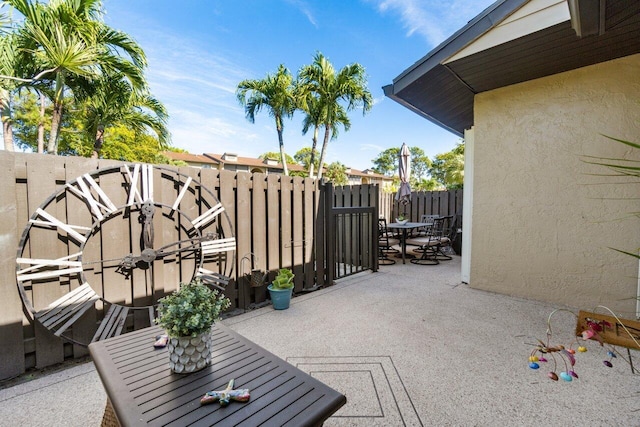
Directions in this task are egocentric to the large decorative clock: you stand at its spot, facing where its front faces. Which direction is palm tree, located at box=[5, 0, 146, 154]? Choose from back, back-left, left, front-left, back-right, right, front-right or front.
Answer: back-left

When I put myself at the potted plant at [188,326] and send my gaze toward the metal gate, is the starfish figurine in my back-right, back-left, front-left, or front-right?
back-right

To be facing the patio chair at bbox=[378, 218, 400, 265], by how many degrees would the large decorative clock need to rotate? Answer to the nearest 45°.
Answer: approximately 45° to its left

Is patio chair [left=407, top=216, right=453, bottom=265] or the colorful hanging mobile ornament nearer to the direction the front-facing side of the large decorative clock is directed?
the colorful hanging mobile ornament

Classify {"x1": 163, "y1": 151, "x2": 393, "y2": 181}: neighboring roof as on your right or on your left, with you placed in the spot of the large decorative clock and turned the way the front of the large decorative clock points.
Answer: on your left

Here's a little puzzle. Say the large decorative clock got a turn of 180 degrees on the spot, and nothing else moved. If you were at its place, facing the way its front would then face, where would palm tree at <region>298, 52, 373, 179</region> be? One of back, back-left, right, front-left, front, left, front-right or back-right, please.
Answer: right

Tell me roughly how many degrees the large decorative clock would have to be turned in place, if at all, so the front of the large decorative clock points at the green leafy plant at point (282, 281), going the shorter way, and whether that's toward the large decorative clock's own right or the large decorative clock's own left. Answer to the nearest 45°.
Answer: approximately 45° to the large decorative clock's own left

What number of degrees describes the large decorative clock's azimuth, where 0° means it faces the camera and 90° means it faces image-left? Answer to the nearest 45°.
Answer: approximately 315°

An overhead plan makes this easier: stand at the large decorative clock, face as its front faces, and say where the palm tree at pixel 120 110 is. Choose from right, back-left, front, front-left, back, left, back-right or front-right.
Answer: back-left

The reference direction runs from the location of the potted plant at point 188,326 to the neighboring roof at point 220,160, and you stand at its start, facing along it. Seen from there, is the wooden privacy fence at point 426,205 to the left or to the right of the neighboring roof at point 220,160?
right

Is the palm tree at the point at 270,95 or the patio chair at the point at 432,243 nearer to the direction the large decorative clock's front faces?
the patio chair

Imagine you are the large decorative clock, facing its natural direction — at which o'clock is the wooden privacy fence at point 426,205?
The wooden privacy fence is roughly at 10 o'clock from the large decorative clock.

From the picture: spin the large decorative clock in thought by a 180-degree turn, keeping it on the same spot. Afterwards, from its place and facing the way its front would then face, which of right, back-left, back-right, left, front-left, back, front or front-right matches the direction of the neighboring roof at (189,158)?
front-right
